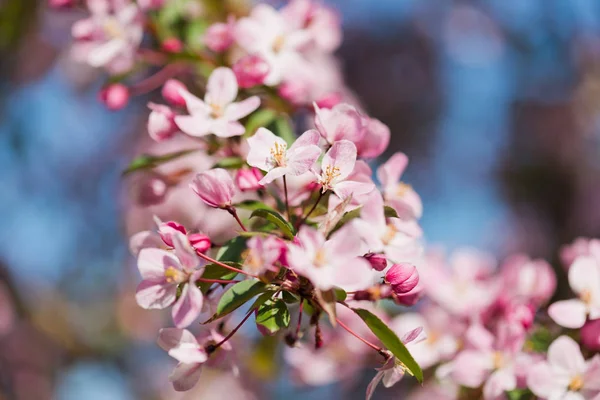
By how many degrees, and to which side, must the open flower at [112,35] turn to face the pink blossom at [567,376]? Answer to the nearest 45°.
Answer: approximately 45° to its left

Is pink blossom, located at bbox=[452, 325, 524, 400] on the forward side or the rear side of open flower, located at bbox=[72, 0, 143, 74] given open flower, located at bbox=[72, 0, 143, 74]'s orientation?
on the forward side

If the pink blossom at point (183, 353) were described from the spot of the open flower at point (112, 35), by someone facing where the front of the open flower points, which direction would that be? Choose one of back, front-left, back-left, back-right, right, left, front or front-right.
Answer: front

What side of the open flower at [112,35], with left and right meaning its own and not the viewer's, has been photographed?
front
